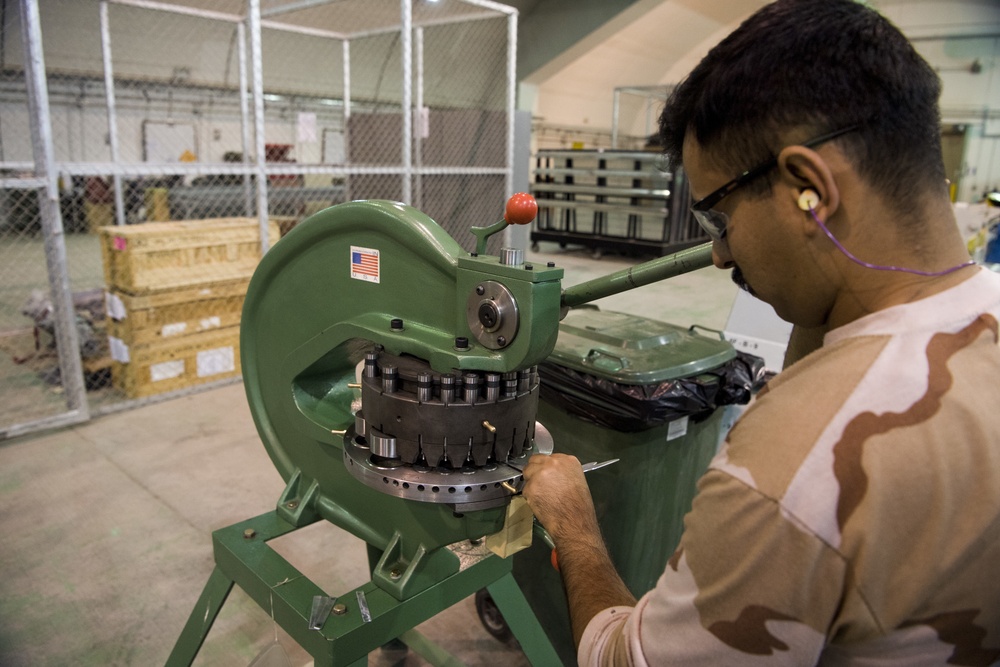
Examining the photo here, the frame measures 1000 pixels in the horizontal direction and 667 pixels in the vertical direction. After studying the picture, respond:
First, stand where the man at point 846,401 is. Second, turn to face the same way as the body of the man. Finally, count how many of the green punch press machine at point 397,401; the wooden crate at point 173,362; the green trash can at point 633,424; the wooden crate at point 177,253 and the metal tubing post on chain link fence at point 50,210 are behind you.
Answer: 0

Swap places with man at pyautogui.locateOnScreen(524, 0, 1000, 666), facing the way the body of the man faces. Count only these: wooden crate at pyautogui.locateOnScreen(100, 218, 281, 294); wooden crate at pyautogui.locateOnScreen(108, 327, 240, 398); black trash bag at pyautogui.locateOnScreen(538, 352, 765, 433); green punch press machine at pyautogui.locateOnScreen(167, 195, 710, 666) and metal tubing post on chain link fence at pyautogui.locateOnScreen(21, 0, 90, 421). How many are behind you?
0

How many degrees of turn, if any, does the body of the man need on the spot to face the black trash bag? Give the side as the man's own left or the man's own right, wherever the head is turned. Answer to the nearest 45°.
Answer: approximately 45° to the man's own right

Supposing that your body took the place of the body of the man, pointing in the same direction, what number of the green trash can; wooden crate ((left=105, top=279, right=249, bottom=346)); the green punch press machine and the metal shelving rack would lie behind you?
0

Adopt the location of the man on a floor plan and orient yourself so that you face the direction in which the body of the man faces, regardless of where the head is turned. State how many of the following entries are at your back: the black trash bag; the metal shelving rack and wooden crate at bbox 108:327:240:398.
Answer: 0

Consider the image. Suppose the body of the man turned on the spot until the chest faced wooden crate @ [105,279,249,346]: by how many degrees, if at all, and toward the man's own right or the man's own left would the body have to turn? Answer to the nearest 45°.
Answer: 0° — they already face it

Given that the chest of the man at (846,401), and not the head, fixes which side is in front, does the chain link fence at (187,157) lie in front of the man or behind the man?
in front

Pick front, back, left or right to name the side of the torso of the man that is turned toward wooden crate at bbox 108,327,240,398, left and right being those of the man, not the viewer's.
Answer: front

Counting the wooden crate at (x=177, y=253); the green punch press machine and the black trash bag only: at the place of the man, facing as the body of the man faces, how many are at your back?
0

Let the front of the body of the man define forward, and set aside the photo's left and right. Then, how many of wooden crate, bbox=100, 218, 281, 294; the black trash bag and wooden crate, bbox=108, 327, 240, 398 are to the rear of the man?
0

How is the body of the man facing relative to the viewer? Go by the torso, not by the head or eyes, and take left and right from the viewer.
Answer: facing away from the viewer and to the left of the viewer

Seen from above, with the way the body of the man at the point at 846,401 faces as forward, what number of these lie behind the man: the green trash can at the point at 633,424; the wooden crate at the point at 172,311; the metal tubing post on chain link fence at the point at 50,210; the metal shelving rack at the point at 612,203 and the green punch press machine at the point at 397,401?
0

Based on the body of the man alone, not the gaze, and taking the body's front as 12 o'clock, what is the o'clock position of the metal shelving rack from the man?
The metal shelving rack is roughly at 1 o'clock from the man.

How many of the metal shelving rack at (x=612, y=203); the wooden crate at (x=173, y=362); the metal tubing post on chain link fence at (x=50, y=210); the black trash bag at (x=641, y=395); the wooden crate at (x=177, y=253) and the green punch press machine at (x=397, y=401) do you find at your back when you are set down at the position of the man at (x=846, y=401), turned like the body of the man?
0

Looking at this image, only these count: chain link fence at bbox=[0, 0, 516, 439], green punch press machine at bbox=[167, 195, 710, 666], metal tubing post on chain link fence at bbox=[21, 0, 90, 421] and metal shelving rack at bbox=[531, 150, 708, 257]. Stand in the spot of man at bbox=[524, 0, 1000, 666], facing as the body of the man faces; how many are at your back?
0

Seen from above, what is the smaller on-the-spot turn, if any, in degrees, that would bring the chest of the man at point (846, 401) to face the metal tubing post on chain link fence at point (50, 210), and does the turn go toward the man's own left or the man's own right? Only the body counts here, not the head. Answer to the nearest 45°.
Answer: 0° — they already face it

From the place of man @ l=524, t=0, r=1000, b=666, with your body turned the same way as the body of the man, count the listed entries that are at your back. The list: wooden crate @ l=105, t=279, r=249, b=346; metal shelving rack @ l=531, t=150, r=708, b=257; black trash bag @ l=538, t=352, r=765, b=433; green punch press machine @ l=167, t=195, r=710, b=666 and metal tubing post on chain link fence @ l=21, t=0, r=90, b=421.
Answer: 0
